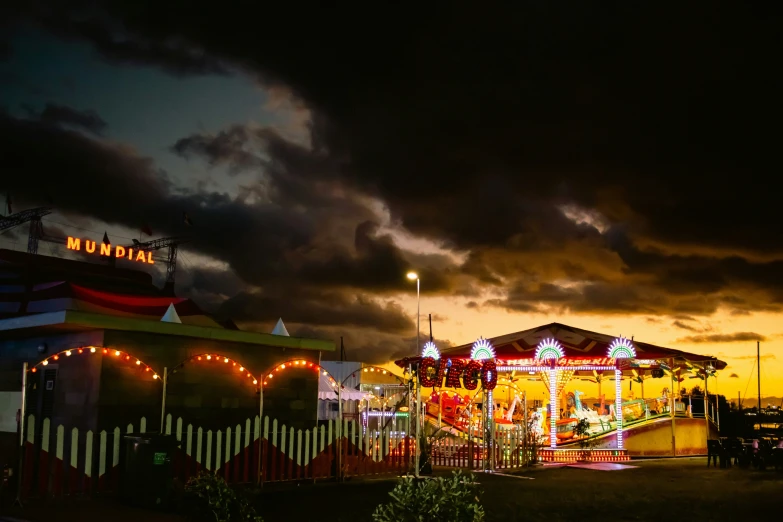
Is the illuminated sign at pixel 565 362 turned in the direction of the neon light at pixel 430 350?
no

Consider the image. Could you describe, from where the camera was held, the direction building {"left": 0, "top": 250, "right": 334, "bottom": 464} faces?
facing the viewer and to the right of the viewer

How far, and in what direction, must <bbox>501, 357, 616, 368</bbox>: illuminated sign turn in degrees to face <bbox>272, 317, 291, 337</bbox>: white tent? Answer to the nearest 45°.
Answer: approximately 45° to its right

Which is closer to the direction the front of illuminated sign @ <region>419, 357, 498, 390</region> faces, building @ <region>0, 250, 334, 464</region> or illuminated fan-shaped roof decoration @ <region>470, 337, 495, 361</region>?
the building

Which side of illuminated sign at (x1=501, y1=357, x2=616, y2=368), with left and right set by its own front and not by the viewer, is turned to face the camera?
front

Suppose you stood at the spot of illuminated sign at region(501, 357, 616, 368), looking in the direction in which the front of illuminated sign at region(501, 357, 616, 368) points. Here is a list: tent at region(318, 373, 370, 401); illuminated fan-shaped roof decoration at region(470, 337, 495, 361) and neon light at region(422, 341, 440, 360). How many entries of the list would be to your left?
0

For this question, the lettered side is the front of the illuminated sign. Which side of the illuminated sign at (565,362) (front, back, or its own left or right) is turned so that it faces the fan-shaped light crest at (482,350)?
right

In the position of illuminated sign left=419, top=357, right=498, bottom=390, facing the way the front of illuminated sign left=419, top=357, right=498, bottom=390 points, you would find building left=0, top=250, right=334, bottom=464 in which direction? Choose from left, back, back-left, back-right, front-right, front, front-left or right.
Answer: front-right

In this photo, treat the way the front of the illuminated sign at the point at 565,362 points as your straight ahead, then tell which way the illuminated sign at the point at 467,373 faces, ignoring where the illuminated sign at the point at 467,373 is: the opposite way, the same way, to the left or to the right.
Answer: the same way

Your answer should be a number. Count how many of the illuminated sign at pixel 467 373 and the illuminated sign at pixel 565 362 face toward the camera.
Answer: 2

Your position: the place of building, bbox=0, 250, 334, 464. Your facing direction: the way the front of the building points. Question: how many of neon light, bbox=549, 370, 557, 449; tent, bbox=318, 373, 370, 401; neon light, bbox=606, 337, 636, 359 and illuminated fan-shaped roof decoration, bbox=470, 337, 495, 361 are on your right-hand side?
0

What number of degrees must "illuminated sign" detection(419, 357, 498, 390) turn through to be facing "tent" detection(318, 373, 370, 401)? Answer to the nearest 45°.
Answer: approximately 135° to its right

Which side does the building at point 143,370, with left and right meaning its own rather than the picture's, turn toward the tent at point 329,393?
left

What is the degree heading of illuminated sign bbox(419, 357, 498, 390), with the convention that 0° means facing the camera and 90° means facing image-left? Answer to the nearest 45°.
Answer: approximately 0°
